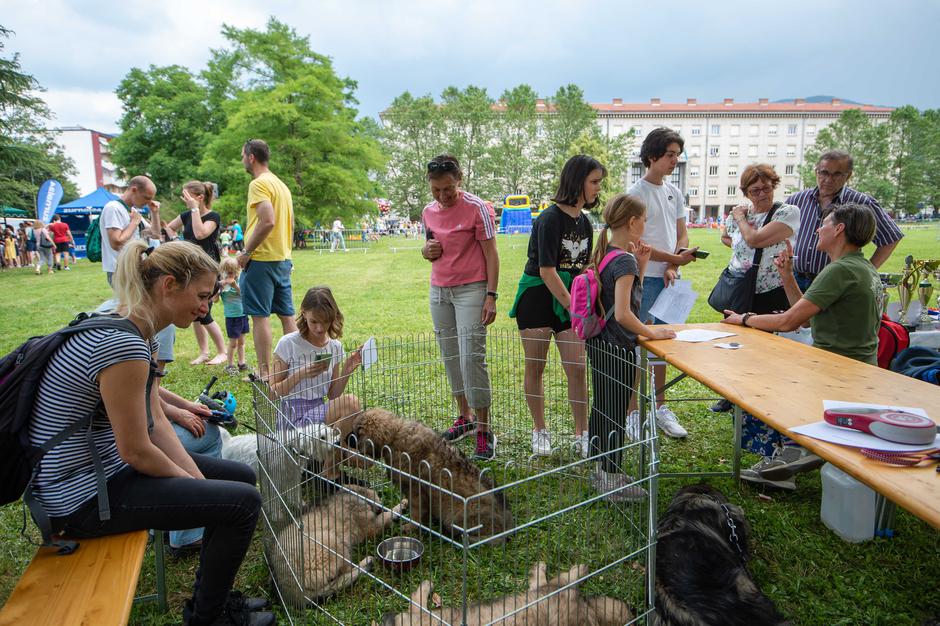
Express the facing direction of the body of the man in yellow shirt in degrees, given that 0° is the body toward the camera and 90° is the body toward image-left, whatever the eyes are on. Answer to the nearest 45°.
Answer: approximately 135°

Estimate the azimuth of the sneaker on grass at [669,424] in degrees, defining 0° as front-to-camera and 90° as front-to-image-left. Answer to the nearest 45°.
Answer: approximately 315°

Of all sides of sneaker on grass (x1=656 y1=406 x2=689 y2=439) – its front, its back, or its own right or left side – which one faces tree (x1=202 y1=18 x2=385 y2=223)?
back

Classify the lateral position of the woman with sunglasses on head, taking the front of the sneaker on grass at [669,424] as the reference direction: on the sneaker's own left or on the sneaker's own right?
on the sneaker's own right

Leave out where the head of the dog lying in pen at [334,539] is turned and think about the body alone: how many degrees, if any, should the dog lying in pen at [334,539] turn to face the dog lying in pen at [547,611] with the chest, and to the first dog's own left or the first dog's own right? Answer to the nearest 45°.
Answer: approximately 90° to the first dog's own right

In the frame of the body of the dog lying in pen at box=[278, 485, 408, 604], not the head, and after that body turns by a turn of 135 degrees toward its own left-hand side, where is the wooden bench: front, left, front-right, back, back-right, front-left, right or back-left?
front-left

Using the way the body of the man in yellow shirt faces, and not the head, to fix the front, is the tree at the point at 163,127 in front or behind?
in front
